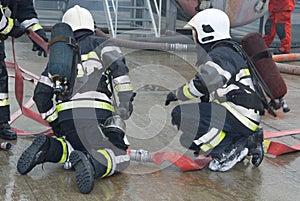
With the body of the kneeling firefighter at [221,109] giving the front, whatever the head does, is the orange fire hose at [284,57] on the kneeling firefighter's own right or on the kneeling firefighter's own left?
on the kneeling firefighter's own right

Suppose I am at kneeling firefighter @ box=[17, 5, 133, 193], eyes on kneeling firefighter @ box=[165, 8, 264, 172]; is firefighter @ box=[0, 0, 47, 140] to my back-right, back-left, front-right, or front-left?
back-left

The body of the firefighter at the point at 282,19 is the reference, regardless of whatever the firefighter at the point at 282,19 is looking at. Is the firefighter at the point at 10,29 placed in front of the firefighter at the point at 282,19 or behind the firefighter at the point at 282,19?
in front

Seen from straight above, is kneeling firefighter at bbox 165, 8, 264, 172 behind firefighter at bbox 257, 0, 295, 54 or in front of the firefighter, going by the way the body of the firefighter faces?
in front

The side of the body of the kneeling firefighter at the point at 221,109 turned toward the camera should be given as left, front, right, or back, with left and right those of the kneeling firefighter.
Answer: left

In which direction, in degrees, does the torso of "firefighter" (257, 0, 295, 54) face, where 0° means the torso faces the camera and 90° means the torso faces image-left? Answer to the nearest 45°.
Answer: approximately 45°

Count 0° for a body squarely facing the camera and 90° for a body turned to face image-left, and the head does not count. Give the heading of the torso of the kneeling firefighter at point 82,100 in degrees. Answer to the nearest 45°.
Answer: approximately 225°

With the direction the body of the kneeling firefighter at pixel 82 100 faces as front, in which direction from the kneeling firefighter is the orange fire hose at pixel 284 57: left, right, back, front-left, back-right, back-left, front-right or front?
front

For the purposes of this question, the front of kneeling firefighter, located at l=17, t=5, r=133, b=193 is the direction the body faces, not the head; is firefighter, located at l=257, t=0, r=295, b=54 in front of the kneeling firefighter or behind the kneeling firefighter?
in front

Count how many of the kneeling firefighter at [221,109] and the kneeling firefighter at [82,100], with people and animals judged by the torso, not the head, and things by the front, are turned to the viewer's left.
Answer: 1

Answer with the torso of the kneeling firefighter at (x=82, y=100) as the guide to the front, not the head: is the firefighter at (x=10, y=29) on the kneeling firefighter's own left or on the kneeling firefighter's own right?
on the kneeling firefighter's own left

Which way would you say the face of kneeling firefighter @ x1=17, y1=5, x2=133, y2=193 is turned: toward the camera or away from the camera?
away from the camera
